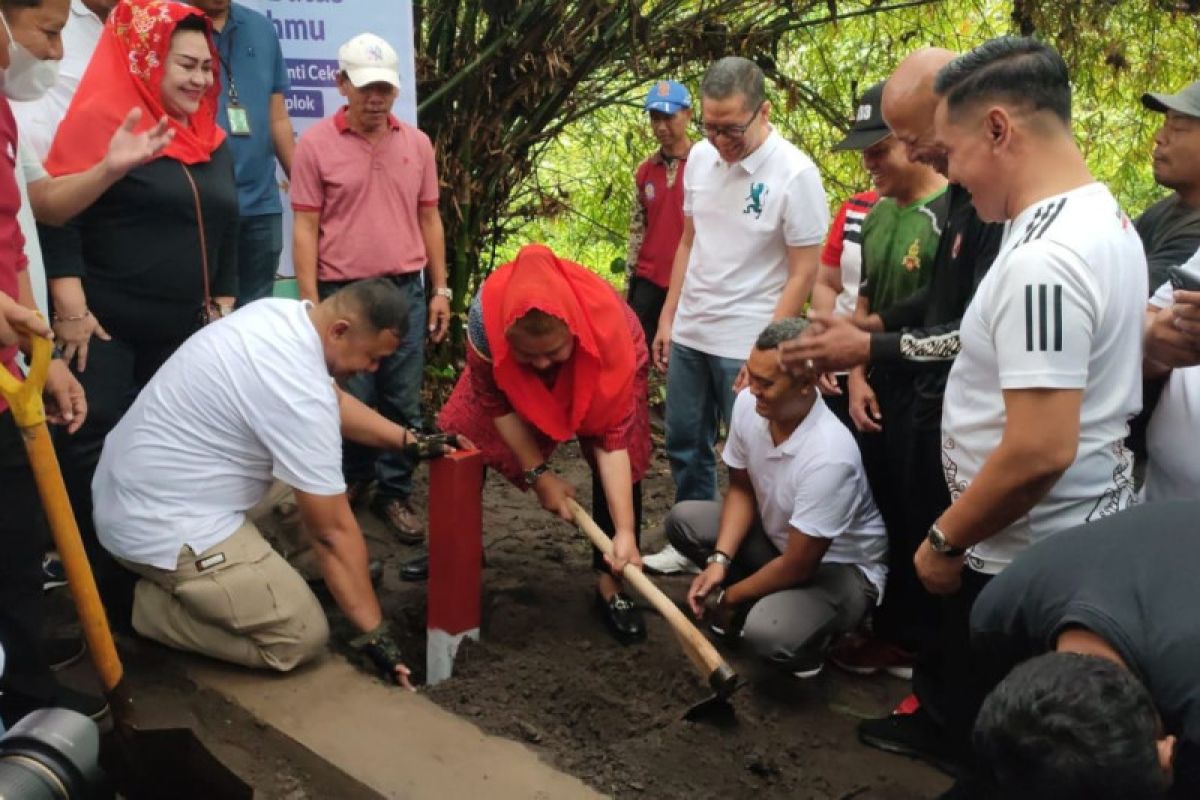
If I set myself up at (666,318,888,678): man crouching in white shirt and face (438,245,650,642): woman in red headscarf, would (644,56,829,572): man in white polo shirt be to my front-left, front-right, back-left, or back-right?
front-right

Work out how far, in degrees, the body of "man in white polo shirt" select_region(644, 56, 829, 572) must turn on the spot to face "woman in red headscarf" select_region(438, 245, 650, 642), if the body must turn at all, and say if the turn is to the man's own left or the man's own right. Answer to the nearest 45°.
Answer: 0° — they already face them

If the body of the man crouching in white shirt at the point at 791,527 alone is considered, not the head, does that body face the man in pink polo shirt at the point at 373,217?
no

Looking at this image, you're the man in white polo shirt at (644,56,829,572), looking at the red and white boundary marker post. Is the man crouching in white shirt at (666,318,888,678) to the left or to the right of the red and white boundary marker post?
left

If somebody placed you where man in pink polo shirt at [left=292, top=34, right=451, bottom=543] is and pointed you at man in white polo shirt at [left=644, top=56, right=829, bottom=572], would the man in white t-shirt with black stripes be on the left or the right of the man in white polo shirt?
right

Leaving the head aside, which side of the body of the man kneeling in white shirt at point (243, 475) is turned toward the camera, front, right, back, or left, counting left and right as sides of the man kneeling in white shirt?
right

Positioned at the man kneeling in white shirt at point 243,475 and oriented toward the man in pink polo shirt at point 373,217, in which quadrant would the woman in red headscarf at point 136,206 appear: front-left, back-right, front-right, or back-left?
front-left

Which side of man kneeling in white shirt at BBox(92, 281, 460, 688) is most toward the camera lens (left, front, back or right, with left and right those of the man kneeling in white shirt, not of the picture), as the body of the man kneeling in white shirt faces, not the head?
right

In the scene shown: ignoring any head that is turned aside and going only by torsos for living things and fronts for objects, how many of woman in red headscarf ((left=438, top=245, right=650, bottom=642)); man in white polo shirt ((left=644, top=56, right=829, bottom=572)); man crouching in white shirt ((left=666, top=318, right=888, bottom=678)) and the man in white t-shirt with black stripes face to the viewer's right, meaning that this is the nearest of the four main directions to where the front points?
0

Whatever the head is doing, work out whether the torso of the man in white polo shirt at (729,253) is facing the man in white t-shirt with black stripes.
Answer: no

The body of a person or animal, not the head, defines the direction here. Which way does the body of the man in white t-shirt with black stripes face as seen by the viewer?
to the viewer's left

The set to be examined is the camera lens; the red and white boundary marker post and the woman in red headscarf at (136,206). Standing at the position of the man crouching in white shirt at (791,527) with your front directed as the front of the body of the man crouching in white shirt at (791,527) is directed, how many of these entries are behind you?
0

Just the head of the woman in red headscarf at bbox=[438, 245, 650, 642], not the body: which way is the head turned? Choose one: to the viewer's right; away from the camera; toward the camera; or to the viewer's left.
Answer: toward the camera

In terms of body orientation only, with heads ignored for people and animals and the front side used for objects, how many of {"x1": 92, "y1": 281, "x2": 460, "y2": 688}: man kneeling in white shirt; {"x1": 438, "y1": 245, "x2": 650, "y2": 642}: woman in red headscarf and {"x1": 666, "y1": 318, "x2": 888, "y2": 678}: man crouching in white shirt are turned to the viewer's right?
1

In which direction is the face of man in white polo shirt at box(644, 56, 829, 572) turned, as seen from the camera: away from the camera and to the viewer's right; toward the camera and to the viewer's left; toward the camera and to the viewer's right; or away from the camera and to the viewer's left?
toward the camera and to the viewer's left

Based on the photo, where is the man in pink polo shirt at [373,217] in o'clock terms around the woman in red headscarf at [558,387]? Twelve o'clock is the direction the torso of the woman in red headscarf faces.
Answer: The man in pink polo shirt is roughly at 5 o'clock from the woman in red headscarf.

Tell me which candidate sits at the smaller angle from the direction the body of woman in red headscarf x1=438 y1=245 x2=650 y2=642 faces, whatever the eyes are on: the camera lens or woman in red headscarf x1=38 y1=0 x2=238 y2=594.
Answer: the camera lens

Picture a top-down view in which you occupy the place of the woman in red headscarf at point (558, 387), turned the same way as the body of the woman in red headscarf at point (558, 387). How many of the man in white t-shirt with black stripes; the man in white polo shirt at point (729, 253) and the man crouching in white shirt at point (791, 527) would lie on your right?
0

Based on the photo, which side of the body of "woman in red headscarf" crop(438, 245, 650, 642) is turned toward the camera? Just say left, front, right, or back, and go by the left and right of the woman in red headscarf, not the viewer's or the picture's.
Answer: front

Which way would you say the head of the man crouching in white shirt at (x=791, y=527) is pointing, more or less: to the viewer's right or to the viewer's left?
to the viewer's left
